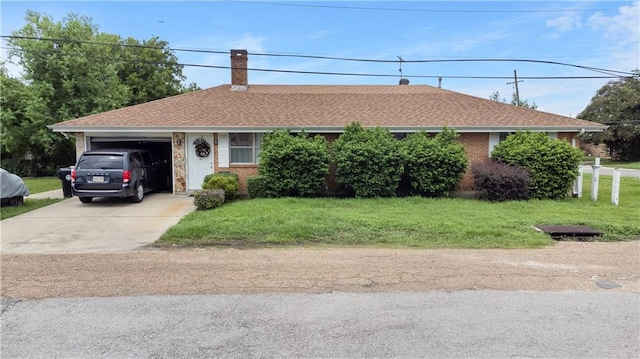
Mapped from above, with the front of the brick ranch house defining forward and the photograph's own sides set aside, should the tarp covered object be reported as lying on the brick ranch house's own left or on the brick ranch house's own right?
on the brick ranch house's own right

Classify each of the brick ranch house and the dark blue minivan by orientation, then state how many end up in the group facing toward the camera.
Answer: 1

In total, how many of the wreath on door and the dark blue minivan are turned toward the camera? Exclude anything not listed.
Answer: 1

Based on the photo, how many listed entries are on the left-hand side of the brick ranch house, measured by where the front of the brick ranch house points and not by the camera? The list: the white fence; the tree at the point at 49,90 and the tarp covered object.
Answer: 1

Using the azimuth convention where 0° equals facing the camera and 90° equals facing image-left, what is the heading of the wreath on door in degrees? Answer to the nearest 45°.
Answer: approximately 0°

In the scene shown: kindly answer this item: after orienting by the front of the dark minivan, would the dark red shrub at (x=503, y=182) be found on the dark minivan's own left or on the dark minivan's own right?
on the dark minivan's own right

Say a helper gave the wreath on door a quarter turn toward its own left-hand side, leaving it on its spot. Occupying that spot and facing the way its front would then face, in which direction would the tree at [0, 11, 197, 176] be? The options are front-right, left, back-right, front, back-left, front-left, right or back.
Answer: back-left

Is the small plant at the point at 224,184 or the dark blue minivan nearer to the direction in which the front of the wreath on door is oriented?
the small plant

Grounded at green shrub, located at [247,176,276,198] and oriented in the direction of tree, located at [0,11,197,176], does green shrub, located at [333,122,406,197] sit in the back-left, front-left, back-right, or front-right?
back-right

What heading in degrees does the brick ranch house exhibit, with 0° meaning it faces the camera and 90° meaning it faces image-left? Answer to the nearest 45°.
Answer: approximately 0°

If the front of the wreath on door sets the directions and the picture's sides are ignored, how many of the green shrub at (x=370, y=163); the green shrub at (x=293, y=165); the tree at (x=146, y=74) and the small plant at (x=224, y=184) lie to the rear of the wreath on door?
1

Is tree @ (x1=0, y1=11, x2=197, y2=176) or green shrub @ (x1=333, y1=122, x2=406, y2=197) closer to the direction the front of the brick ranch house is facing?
the green shrub

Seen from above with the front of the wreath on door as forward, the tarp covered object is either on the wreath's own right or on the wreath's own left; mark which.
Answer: on the wreath's own right

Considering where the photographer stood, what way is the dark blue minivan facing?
facing away from the viewer and to the right of the viewer
